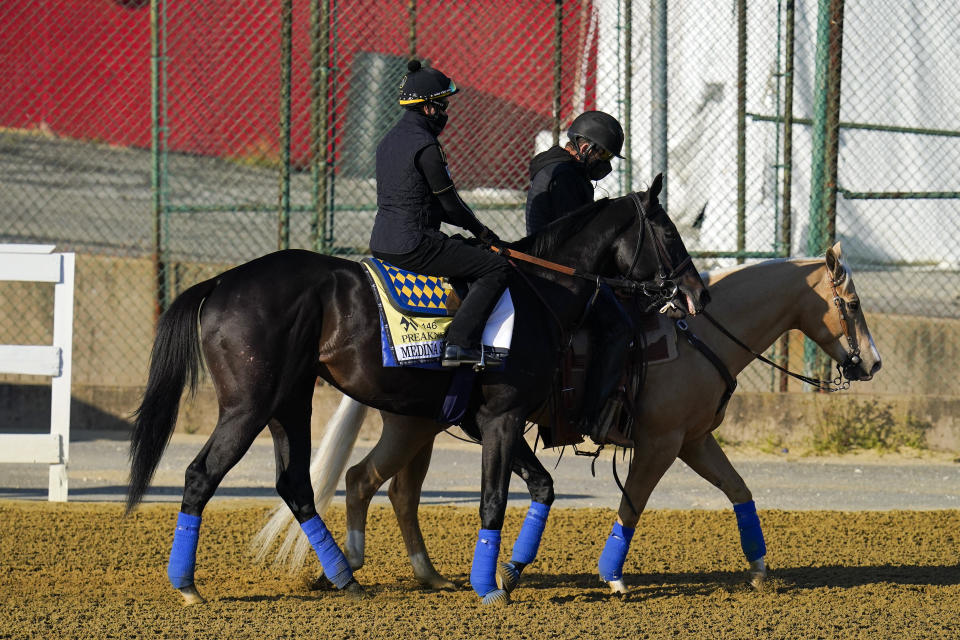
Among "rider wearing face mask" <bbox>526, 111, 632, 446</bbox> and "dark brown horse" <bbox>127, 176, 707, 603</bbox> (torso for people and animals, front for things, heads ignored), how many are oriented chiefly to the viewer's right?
2

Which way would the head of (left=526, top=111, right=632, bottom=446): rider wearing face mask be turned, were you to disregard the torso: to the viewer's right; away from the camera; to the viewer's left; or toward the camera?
to the viewer's right

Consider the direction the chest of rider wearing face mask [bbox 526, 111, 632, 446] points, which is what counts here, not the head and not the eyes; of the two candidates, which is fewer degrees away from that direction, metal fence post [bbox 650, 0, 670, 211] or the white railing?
the metal fence post

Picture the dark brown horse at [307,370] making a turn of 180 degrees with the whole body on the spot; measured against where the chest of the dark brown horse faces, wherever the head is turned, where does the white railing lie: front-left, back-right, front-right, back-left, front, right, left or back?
front-right

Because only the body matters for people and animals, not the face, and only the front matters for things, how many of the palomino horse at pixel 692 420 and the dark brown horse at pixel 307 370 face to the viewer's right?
2

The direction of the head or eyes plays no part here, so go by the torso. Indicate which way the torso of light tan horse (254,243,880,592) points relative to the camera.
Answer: to the viewer's right

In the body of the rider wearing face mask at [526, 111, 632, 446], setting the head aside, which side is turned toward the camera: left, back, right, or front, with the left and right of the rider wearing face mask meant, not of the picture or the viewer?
right

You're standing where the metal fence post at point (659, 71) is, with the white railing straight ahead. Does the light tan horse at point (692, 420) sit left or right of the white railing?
left

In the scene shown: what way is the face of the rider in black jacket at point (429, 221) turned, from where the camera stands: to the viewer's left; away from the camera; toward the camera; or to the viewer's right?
to the viewer's right

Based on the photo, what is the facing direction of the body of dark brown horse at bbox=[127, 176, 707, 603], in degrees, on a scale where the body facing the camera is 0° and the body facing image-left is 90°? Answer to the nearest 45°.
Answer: approximately 270°
